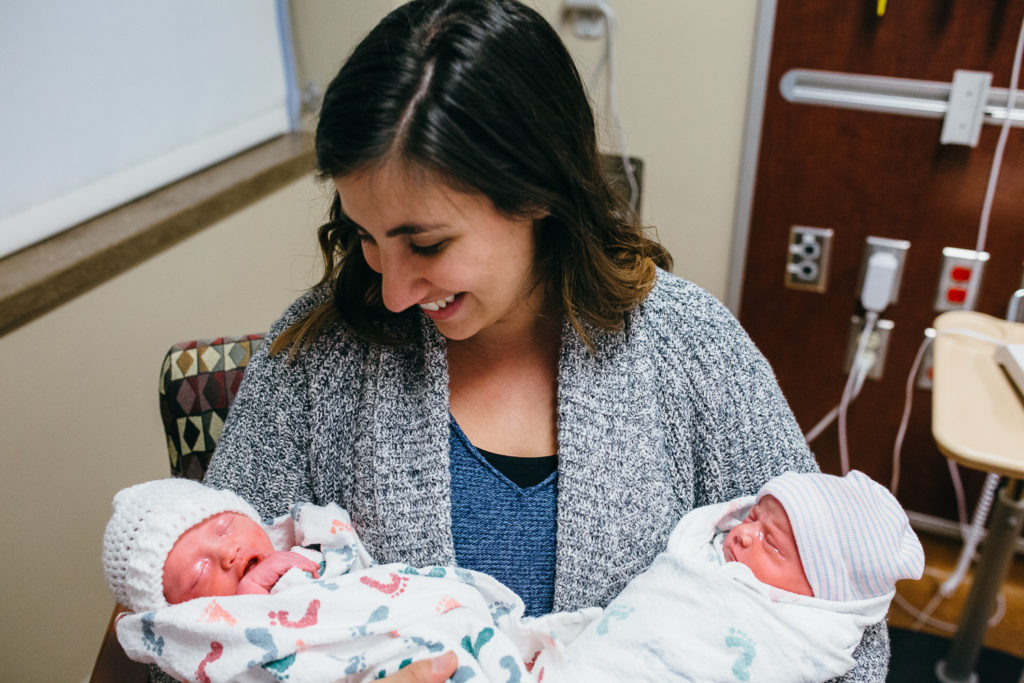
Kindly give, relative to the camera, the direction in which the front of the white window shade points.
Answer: facing the viewer and to the right of the viewer

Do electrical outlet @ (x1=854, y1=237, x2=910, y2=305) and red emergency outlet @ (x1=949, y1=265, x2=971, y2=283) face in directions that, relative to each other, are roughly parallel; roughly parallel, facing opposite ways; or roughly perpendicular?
roughly parallel

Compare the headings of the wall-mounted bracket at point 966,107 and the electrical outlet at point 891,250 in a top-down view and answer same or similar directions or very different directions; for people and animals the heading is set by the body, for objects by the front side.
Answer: same or similar directions

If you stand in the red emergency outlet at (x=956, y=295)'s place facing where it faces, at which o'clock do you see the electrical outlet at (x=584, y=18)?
The electrical outlet is roughly at 3 o'clock from the red emergency outlet.

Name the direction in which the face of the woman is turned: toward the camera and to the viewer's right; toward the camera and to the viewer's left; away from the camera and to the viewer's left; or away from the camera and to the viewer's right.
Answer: toward the camera and to the viewer's left

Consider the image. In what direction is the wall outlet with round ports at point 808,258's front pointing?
toward the camera

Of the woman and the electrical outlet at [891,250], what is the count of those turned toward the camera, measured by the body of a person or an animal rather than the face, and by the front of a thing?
2

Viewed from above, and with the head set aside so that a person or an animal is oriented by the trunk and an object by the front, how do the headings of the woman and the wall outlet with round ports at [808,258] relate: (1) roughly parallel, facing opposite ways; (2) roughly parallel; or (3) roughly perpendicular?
roughly parallel

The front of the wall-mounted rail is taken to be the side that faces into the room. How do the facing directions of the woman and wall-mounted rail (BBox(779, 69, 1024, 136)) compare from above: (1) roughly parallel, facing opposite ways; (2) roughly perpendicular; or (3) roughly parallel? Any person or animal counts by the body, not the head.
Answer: roughly parallel

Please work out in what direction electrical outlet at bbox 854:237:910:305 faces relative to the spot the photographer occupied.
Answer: facing the viewer

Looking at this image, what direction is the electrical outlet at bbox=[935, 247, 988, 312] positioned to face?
toward the camera

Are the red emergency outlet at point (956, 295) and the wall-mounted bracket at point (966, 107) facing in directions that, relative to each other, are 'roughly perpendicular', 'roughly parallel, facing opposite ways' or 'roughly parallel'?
roughly parallel
